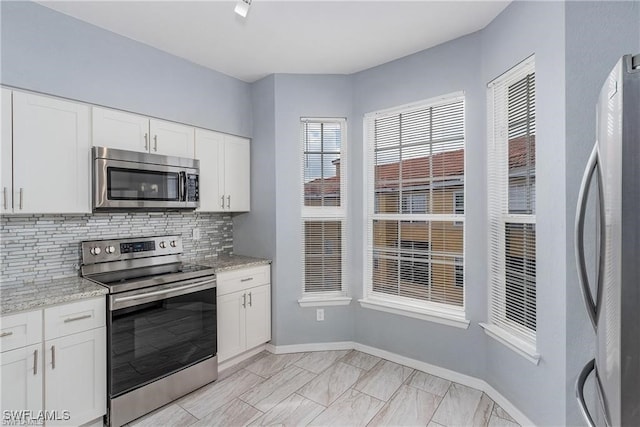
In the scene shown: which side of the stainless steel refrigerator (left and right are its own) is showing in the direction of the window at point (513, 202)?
right

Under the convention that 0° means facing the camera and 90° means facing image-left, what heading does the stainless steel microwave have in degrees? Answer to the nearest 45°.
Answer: approximately 315°

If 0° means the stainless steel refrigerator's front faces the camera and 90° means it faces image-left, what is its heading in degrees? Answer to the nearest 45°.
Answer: approximately 90°

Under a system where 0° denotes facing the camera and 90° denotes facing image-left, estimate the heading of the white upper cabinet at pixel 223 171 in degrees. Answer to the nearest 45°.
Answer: approximately 315°

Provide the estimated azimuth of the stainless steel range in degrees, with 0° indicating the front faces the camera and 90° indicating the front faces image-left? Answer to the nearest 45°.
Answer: approximately 315°

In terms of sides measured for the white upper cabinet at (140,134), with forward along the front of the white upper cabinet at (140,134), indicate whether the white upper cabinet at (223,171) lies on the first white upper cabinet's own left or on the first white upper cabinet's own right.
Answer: on the first white upper cabinet's own left
